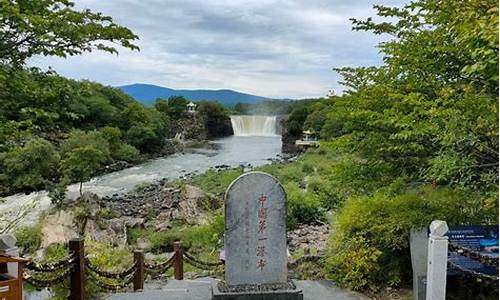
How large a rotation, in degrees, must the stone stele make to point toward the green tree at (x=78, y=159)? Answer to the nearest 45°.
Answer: approximately 135° to its right

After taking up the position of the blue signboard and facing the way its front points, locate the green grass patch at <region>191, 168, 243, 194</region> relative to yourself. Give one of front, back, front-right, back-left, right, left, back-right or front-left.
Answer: back-right

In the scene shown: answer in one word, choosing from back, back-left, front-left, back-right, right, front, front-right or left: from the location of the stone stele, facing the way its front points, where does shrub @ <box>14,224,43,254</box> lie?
back-right

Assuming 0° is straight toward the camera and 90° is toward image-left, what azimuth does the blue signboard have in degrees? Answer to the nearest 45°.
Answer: approximately 0°

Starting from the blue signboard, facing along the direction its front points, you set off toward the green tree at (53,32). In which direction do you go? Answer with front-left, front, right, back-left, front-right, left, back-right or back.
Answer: front-right

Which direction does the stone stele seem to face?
toward the camera

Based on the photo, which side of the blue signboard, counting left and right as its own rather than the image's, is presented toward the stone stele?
right

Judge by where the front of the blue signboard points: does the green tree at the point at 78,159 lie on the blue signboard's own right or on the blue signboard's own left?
on the blue signboard's own right

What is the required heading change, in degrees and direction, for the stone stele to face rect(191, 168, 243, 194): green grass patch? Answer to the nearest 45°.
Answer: approximately 180°

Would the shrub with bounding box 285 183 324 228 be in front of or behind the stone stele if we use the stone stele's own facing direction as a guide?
behind

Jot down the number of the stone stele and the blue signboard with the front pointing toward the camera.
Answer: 2
